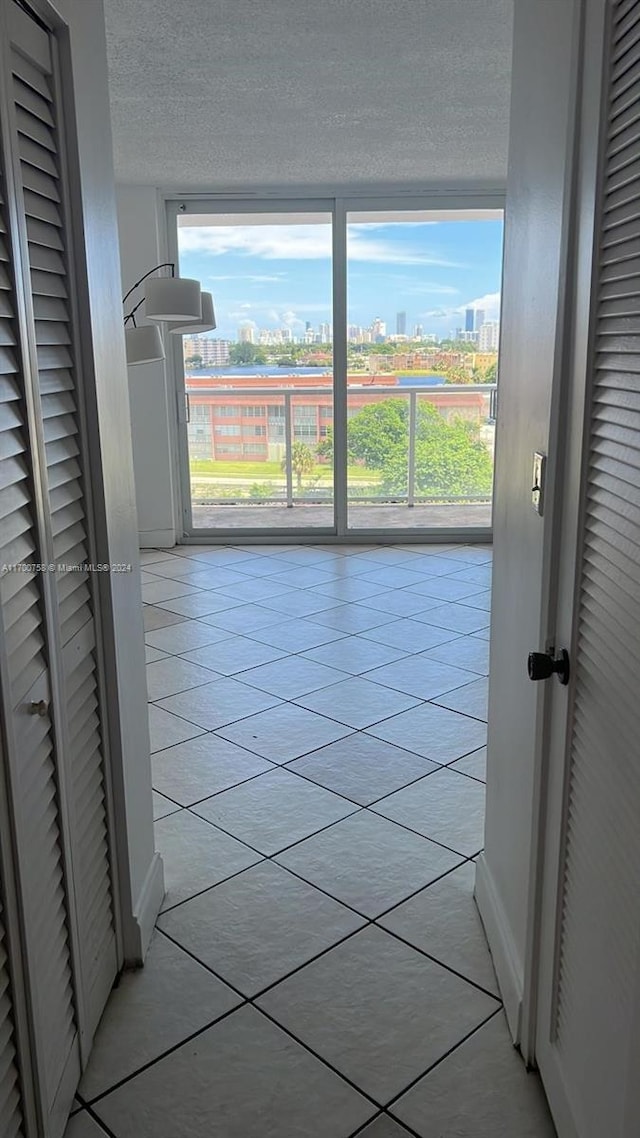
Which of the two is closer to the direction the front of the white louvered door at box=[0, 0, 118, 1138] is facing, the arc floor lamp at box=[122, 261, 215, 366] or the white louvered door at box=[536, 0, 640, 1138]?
the white louvered door

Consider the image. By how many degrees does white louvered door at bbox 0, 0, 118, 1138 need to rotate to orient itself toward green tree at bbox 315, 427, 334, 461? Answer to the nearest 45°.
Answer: approximately 45° to its left

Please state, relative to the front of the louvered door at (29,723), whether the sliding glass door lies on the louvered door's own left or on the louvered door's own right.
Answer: on the louvered door's own left

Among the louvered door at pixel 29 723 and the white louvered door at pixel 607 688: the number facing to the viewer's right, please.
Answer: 1

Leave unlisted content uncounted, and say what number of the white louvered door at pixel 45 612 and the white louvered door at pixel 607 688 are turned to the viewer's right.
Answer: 1

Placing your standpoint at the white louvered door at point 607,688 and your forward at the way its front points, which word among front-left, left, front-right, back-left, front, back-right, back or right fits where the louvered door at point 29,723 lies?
front

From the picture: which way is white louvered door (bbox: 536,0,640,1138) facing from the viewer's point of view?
to the viewer's left

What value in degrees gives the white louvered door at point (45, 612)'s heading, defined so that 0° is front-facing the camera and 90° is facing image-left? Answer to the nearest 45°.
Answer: approximately 270°
